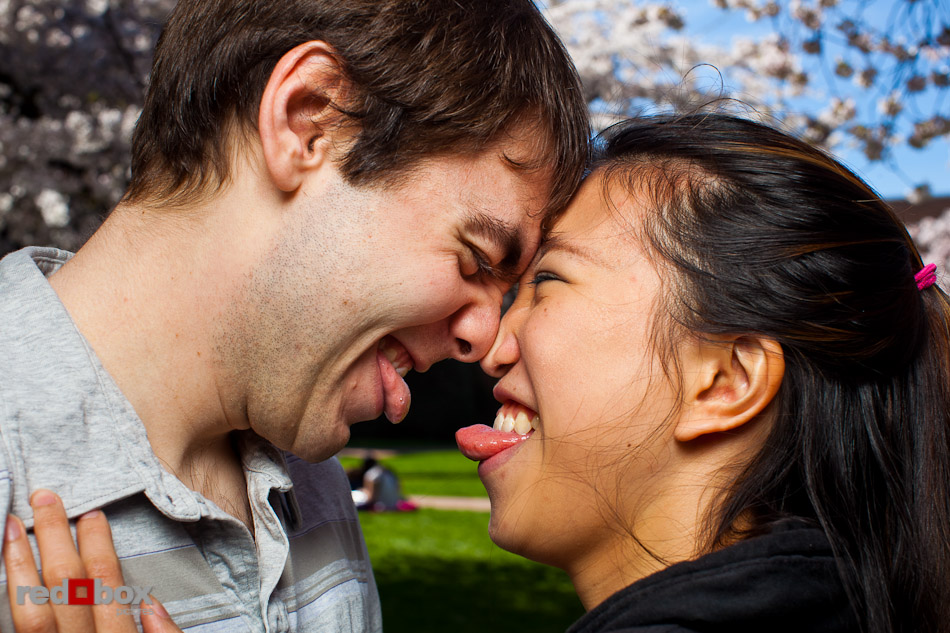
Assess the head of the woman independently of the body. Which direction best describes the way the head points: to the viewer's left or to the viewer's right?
to the viewer's left

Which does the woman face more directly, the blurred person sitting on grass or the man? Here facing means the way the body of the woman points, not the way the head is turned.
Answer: the man

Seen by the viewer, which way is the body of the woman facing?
to the viewer's left

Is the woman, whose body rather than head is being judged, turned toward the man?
yes

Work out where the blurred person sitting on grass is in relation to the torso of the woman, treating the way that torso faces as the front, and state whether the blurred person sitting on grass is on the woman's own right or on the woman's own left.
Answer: on the woman's own right

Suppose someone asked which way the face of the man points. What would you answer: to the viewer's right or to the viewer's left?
to the viewer's right
